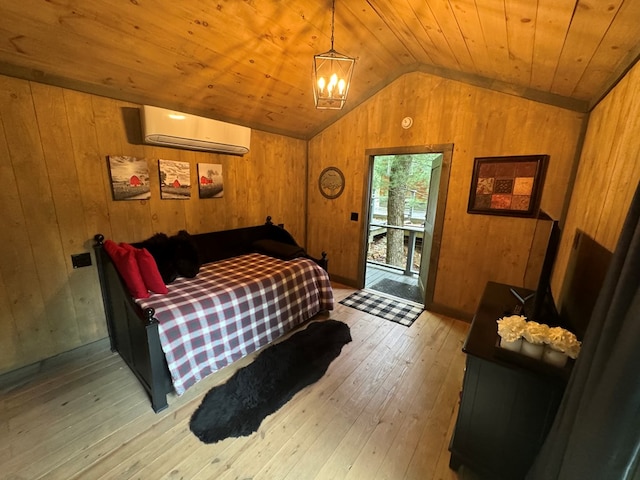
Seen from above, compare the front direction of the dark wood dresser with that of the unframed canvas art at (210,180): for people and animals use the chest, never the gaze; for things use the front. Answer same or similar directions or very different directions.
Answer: very different directions

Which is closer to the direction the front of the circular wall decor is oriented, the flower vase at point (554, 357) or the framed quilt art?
the flower vase

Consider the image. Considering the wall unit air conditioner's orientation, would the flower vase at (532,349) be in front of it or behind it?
in front

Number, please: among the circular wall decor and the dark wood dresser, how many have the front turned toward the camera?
1

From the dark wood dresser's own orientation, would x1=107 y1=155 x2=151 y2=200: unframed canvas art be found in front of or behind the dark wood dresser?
in front

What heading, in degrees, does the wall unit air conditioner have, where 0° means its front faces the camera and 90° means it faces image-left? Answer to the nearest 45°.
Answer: approximately 315°

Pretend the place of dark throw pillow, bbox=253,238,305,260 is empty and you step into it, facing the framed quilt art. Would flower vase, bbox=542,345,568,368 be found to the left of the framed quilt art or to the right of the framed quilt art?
right

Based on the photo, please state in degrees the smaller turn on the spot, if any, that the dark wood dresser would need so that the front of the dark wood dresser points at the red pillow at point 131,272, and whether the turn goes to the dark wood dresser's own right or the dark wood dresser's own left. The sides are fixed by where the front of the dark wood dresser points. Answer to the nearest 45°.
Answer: approximately 45° to the dark wood dresser's own left

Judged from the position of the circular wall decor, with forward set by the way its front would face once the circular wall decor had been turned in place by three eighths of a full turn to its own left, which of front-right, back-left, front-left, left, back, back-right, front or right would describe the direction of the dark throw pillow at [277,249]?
back

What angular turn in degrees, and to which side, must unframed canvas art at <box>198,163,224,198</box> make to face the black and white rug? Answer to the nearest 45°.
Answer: approximately 45° to its left

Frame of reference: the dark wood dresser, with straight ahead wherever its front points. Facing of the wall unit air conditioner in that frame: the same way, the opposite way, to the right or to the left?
the opposite way

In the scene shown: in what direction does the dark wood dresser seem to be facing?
to the viewer's left
